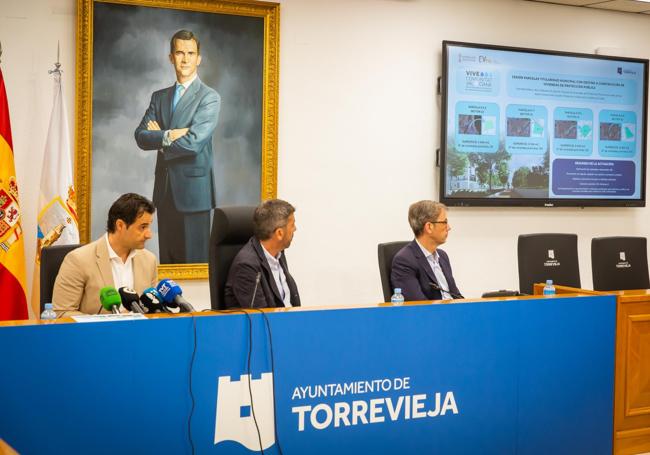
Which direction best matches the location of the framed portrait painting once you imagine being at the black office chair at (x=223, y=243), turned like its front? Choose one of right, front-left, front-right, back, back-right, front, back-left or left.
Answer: back-left

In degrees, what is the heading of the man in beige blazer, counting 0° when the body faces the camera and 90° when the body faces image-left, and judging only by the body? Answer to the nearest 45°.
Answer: approximately 315°

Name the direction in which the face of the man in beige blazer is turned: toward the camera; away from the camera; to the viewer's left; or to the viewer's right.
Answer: to the viewer's right

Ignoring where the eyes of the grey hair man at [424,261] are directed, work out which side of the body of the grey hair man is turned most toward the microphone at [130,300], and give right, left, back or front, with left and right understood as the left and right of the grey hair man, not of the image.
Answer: right

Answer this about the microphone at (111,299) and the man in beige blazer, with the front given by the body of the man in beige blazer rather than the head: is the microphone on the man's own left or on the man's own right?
on the man's own right

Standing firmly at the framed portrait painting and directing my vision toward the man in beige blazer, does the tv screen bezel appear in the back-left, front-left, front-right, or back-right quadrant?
back-left

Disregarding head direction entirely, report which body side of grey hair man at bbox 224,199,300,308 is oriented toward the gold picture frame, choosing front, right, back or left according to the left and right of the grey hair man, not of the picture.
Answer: back

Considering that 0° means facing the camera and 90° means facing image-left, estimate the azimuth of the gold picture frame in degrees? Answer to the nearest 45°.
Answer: approximately 0°

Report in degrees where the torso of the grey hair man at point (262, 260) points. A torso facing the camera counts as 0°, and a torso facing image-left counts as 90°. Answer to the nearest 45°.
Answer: approximately 315°

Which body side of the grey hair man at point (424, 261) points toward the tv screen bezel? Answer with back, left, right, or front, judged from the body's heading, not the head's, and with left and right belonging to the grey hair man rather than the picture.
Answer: left
